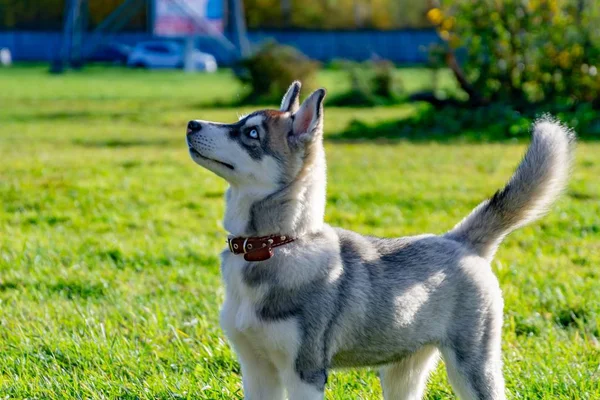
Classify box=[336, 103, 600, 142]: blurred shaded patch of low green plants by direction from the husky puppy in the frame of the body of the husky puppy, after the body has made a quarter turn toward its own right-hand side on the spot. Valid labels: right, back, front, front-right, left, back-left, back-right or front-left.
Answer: front

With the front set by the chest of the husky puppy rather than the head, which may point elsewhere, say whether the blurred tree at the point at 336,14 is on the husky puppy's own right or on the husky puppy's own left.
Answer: on the husky puppy's own right

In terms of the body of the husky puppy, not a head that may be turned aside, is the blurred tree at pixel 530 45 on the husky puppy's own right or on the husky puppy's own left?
on the husky puppy's own right

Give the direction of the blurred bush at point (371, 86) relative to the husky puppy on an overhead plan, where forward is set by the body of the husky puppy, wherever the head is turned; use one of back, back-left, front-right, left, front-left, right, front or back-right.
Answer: right

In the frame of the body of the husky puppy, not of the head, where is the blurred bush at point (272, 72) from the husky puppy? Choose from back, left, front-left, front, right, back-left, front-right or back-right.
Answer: right

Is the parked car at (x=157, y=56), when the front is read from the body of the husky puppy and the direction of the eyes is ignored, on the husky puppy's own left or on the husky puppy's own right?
on the husky puppy's own right

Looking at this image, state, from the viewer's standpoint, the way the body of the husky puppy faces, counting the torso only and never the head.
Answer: to the viewer's left

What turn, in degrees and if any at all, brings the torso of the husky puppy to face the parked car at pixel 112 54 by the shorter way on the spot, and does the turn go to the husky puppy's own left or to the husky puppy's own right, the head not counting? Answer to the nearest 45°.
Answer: approximately 90° to the husky puppy's own right

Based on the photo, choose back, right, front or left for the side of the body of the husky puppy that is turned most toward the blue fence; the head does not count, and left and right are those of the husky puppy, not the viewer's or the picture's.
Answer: right
